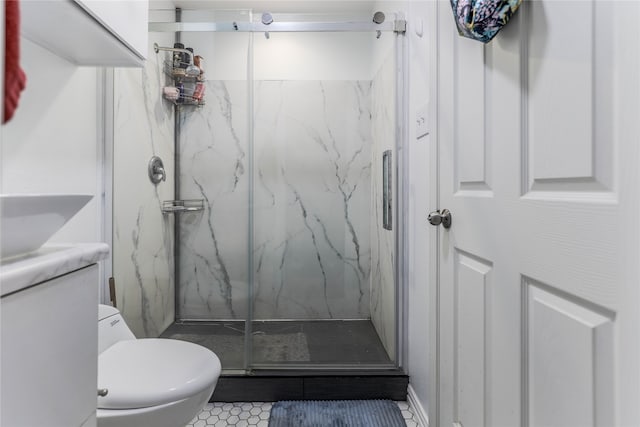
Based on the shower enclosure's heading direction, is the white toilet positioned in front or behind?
in front

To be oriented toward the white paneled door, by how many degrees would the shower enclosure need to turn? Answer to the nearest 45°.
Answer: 0° — it already faces it

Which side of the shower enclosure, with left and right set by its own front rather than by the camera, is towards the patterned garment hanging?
front

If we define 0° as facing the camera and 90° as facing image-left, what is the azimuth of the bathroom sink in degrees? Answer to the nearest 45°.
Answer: approximately 270°

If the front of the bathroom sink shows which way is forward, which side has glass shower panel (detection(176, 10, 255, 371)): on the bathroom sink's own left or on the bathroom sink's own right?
on the bathroom sink's own left

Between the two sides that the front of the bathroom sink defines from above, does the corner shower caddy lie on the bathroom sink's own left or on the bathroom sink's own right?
on the bathroom sink's own left

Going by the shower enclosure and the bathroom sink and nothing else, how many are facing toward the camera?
1
